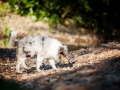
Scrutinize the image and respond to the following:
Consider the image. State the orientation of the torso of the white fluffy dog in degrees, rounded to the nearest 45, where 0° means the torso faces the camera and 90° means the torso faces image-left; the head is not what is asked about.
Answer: approximately 270°
